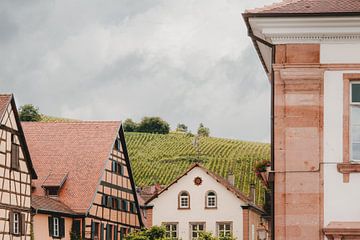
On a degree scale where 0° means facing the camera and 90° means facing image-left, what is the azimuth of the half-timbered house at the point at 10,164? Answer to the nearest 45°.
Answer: approximately 315°

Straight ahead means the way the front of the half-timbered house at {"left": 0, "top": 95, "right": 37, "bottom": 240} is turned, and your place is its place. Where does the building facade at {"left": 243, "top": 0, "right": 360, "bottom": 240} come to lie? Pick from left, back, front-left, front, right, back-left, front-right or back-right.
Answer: front-right
